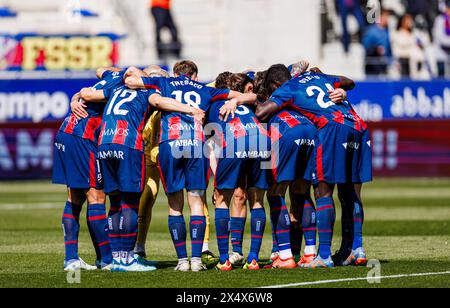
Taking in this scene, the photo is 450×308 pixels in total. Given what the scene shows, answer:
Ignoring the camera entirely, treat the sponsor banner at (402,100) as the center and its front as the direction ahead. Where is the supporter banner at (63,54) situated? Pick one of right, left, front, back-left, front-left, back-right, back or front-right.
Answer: right

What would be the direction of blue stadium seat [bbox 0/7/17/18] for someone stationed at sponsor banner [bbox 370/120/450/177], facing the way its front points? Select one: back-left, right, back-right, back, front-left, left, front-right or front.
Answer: right

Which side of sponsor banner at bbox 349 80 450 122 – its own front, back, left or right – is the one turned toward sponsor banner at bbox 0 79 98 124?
right

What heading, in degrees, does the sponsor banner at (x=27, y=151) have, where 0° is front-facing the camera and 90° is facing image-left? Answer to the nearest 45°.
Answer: approximately 0°

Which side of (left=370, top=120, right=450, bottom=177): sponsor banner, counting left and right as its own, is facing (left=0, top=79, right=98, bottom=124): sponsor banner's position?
right

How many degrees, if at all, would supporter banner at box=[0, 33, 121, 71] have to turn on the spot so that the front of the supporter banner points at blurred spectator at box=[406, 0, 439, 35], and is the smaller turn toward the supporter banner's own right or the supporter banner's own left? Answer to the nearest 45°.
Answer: approximately 90° to the supporter banner's own left

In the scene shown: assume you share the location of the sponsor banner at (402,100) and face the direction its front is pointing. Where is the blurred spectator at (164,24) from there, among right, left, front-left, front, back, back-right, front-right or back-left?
right
